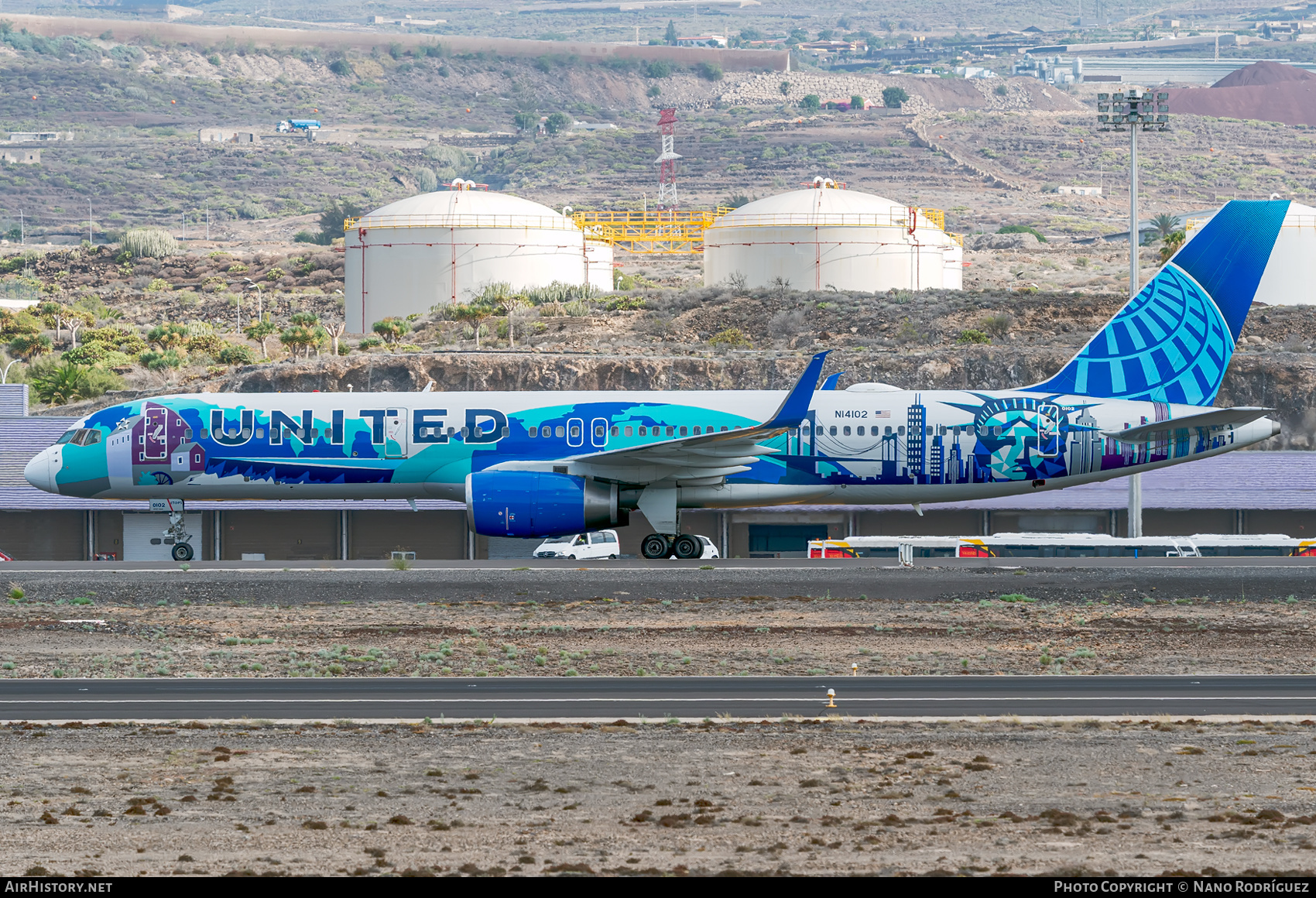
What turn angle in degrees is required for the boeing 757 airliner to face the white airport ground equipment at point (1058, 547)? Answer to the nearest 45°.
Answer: approximately 135° to its right

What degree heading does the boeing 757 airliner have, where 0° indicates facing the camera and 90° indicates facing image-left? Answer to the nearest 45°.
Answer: approximately 90°

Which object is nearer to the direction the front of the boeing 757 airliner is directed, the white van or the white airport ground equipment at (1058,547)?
the white van

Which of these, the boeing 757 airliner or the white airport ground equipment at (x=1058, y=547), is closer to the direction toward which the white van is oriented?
the boeing 757 airliner

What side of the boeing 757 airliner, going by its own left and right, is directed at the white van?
right

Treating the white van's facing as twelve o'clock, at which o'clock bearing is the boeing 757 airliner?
The boeing 757 airliner is roughly at 10 o'clock from the white van.

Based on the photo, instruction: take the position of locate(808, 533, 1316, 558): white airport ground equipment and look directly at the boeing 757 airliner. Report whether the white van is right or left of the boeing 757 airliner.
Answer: right
